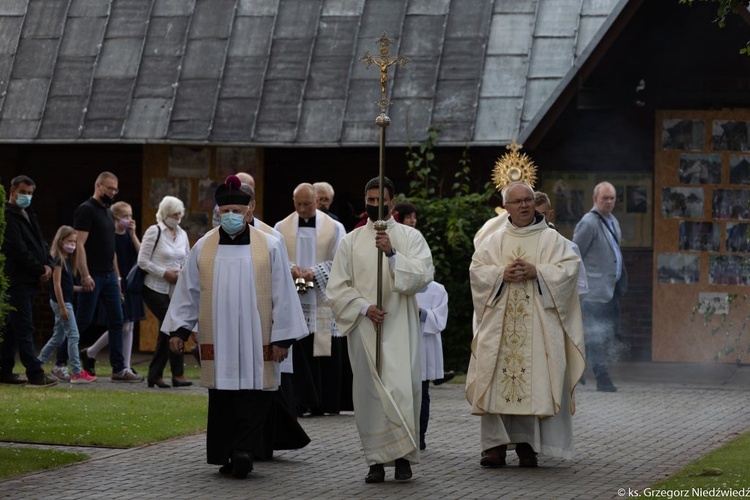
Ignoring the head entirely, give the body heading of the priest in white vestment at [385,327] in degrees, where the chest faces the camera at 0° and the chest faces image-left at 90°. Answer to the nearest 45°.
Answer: approximately 0°

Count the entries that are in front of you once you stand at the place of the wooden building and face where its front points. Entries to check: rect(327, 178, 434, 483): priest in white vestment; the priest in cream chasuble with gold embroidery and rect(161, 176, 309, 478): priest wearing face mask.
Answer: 3

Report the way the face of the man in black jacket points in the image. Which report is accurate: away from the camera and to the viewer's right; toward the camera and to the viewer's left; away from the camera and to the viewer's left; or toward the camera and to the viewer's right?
toward the camera and to the viewer's right

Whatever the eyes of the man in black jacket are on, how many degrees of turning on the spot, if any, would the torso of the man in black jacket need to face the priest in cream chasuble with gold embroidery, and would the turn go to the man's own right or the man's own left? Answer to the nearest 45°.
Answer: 0° — they already face them

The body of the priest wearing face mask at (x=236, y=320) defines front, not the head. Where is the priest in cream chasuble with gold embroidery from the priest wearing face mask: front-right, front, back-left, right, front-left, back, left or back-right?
left

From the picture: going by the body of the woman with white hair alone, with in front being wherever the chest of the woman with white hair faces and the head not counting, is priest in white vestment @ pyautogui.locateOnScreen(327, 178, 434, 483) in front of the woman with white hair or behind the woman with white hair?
in front

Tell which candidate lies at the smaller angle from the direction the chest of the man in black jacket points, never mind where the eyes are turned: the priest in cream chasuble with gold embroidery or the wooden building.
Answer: the priest in cream chasuble with gold embroidery

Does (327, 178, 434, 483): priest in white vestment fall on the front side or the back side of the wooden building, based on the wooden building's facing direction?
on the front side

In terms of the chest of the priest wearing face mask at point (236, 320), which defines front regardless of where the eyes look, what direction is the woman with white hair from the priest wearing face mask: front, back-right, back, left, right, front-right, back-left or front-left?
back

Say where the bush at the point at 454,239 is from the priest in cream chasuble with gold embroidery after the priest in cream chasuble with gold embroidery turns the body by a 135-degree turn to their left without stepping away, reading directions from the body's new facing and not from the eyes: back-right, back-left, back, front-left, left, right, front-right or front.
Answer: front-left

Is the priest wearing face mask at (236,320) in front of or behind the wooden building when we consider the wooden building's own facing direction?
in front
